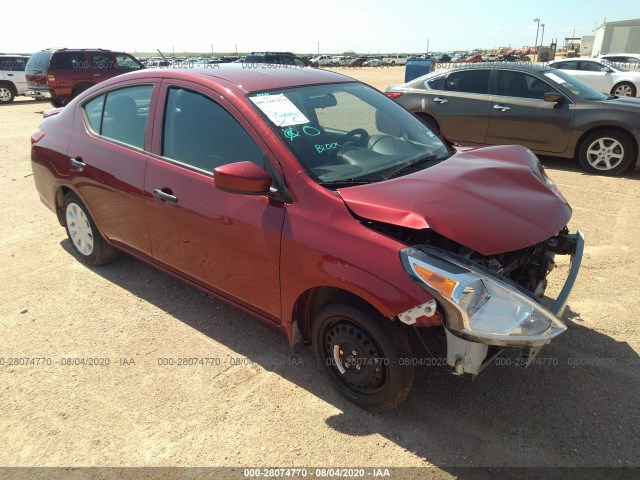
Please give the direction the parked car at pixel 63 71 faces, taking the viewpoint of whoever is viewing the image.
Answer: facing away from the viewer and to the right of the viewer

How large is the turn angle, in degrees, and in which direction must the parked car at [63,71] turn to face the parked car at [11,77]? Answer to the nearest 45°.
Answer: approximately 90° to its left

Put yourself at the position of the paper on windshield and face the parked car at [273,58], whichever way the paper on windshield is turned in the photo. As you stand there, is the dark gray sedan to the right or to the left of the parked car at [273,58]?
right

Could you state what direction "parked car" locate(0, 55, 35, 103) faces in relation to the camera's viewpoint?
facing to the left of the viewer

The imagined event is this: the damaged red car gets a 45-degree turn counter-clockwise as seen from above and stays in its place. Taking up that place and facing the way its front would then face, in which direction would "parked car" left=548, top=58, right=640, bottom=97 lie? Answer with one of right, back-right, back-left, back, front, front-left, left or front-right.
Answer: front-left

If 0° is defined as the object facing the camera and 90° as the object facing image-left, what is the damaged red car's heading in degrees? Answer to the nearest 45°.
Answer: approximately 315°

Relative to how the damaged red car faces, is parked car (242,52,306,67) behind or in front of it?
behind
